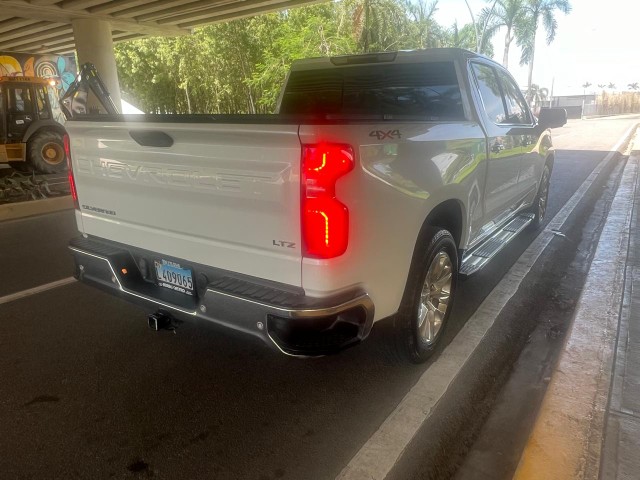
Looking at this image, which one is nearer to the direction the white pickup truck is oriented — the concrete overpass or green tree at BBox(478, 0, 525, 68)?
the green tree

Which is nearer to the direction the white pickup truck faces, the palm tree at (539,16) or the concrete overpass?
the palm tree

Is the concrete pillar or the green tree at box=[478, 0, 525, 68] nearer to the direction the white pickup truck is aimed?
the green tree

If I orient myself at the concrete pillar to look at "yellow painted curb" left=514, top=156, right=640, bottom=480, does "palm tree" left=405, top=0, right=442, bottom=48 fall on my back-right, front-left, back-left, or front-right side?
back-left

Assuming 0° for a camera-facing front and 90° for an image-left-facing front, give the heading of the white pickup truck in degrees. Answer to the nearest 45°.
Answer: approximately 225°

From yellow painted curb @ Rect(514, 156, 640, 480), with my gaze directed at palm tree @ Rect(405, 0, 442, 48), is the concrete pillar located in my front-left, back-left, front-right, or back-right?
front-left

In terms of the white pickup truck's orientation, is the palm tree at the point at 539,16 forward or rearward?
forward

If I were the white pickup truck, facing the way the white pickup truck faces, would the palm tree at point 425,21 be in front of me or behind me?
in front

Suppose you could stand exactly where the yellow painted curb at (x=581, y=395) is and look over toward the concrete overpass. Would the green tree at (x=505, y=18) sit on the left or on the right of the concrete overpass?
right

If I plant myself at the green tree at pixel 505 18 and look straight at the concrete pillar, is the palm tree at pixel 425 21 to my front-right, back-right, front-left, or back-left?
front-right

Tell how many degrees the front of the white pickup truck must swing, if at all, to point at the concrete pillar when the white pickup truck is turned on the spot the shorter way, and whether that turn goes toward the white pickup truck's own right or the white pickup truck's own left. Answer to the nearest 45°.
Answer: approximately 90° to the white pickup truck's own left
